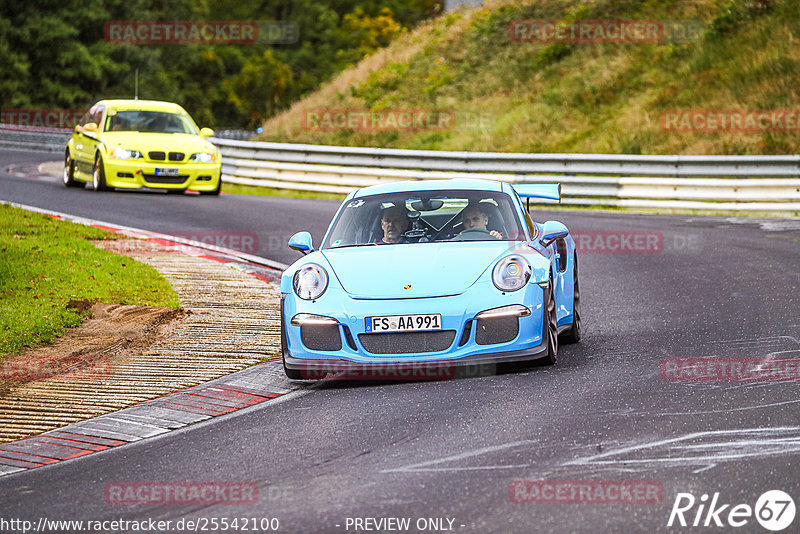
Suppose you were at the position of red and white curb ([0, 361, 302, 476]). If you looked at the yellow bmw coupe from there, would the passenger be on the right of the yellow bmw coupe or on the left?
right

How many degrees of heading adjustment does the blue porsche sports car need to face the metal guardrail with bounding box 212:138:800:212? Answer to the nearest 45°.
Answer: approximately 180°

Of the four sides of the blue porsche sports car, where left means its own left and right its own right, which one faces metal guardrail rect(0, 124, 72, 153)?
back

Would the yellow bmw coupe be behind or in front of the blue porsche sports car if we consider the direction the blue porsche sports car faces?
behind

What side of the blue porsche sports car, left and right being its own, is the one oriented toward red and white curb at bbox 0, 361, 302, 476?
front

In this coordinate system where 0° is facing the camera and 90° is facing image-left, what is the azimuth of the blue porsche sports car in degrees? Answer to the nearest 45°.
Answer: approximately 0°

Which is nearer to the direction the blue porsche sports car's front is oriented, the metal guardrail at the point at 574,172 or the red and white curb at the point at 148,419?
the red and white curb
